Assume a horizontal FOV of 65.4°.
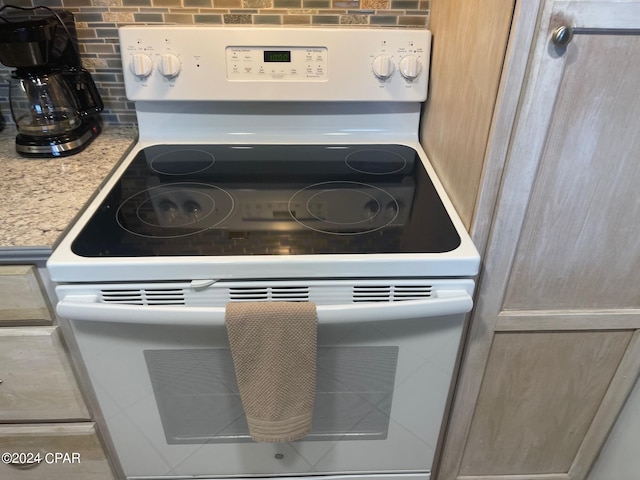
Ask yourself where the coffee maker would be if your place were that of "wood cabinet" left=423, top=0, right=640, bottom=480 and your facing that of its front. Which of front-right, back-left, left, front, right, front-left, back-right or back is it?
right

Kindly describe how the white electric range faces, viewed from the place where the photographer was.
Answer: facing the viewer

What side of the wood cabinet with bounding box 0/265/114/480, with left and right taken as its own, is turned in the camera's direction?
front

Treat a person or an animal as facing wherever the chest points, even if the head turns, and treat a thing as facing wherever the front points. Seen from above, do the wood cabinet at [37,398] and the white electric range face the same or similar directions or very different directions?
same or similar directions

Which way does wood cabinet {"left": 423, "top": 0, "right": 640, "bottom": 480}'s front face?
toward the camera

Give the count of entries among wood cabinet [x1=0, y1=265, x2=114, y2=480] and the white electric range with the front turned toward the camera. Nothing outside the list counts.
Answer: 2
